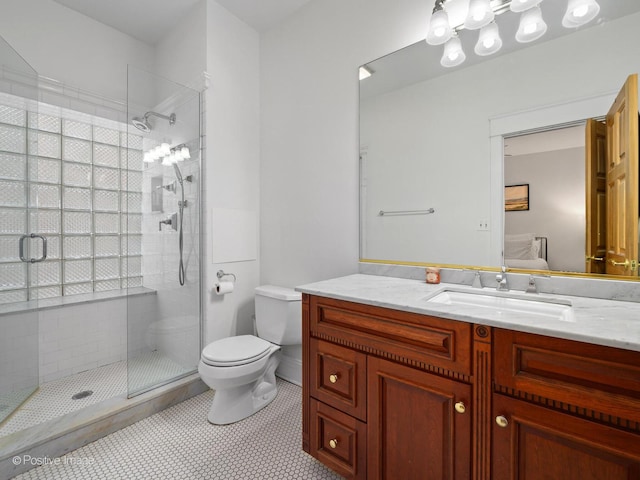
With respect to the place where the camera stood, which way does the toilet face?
facing the viewer and to the left of the viewer

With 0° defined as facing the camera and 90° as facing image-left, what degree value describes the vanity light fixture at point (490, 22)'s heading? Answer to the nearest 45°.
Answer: approximately 45°

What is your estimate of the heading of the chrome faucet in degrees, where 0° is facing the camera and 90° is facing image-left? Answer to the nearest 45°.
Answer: approximately 45°

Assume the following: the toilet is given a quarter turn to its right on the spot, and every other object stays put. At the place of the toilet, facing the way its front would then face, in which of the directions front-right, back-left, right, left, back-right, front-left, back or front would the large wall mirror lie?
back

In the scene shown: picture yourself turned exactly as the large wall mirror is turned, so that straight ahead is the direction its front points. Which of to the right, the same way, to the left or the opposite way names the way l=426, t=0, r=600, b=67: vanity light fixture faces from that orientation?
the same way

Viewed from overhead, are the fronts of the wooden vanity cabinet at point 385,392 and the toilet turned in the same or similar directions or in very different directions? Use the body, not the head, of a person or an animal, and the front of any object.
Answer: same or similar directions

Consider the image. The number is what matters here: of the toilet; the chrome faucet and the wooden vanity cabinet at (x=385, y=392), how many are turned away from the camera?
0

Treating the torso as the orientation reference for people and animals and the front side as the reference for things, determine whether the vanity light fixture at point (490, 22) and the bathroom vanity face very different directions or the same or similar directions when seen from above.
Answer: same or similar directions

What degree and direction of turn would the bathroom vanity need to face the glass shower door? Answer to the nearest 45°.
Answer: approximately 45° to its right

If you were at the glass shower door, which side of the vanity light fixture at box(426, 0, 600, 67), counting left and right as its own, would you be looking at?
front

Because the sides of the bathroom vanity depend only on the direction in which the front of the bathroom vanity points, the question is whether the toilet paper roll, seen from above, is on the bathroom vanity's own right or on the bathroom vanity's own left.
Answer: on the bathroom vanity's own right

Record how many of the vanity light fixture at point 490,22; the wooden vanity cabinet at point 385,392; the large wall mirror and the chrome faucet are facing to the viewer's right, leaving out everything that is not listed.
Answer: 0

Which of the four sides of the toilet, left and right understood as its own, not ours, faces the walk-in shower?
right
